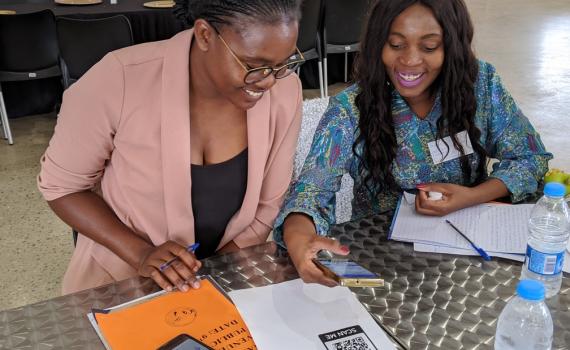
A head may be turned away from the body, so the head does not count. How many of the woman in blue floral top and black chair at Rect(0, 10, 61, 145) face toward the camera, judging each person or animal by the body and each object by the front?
1

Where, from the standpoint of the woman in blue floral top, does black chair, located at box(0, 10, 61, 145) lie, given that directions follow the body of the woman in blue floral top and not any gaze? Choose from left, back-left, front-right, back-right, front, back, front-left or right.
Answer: back-right

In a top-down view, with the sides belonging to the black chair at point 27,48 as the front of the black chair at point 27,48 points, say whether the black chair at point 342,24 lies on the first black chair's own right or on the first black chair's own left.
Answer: on the first black chair's own right

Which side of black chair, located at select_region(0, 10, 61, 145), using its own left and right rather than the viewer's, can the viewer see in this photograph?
back

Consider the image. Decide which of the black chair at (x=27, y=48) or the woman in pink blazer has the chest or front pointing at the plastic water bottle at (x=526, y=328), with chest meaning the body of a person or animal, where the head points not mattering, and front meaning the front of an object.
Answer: the woman in pink blazer

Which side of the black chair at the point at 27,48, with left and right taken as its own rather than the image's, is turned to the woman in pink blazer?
back

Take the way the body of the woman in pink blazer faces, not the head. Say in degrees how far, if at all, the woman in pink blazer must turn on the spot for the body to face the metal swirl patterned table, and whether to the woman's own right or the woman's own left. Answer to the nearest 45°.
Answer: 0° — they already face it

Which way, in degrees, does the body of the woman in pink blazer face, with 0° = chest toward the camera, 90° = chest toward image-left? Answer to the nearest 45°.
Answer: approximately 315°
